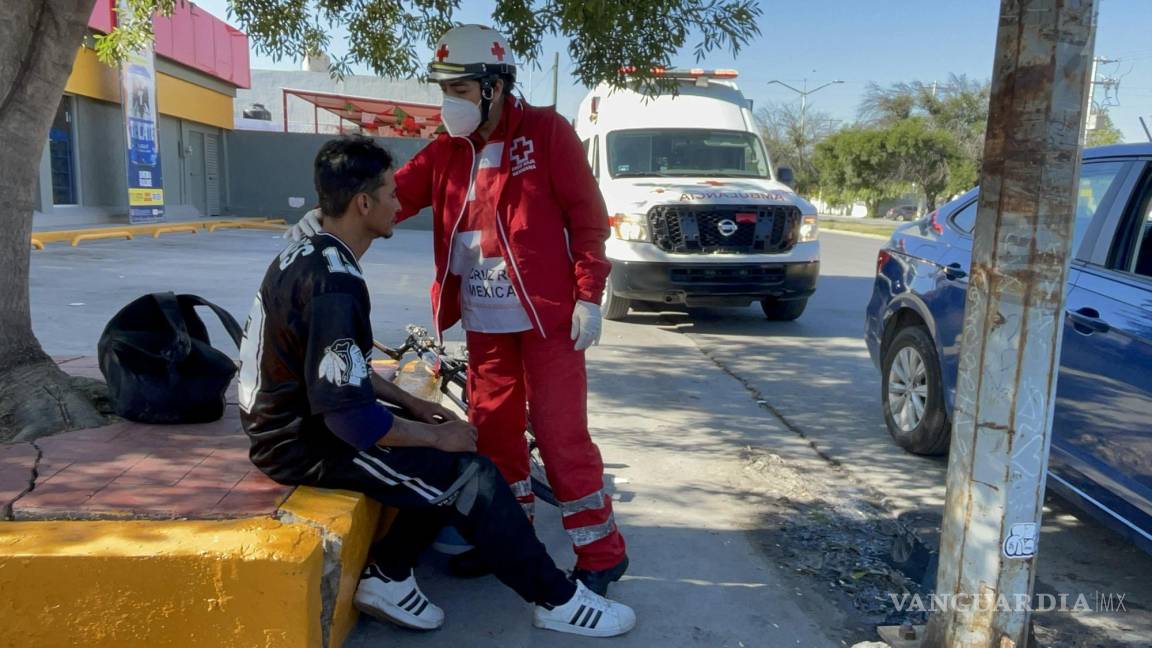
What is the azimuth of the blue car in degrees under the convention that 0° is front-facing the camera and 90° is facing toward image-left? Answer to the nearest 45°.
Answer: approximately 315°

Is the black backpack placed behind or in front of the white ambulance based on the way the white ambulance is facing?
in front

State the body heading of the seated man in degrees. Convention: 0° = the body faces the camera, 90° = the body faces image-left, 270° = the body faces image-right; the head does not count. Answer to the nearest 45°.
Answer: approximately 270°

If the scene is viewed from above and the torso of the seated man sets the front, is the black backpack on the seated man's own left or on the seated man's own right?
on the seated man's own left

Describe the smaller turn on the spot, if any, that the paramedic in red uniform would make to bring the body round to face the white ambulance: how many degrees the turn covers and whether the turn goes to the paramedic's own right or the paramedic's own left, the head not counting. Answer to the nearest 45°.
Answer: approximately 135° to the paramedic's own right

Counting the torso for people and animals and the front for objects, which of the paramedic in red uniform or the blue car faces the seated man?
the paramedic in red uniform

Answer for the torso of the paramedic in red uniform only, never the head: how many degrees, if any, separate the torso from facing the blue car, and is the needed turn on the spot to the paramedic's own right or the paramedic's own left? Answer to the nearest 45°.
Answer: approximately 135° to the paramedic's own left

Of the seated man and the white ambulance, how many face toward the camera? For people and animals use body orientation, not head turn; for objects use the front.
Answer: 1

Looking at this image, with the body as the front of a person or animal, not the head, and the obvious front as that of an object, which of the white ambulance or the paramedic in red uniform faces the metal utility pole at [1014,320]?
the white ambulance

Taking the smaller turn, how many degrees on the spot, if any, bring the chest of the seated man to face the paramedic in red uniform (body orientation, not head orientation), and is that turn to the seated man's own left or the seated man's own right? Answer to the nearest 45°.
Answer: approximately 45° to the seated man's own left

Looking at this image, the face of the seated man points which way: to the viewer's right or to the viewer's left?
to the viewer's right
